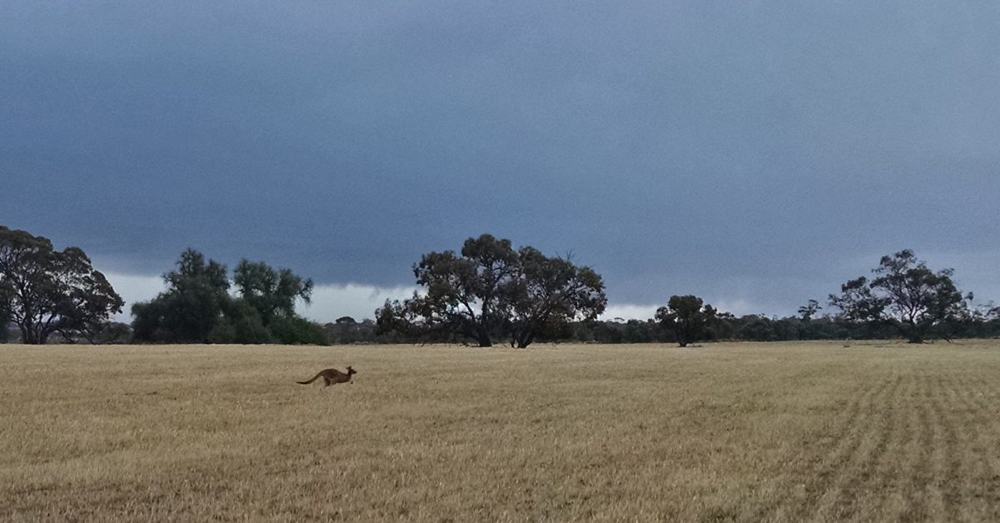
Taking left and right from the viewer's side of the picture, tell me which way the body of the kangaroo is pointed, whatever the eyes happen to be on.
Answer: facing to the right of the viewer
